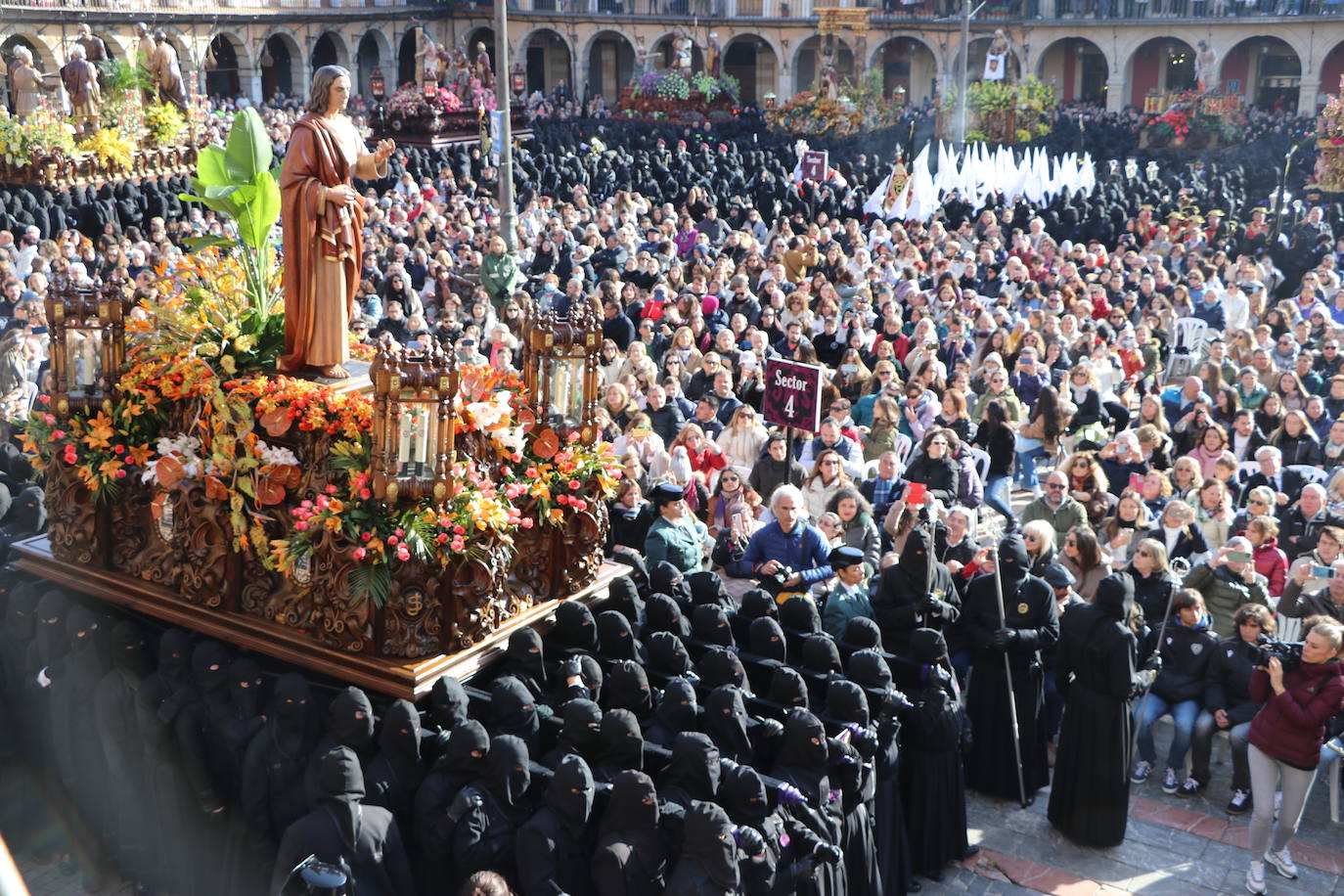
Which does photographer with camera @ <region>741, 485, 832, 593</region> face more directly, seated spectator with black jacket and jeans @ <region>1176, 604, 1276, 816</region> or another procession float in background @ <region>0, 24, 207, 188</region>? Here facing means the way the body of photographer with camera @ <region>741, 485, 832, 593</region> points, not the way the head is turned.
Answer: the seated spectator with black jacket and jeans

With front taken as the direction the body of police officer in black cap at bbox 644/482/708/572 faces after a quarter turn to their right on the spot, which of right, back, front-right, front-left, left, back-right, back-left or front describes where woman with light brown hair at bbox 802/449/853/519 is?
back

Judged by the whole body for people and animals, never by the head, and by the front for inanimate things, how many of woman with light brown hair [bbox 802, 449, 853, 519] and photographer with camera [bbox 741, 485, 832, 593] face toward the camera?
2
